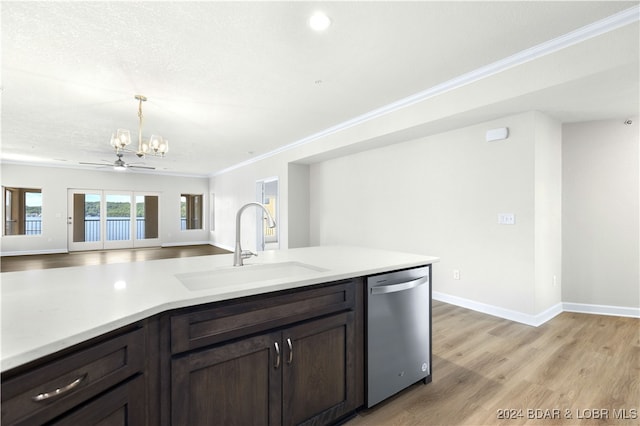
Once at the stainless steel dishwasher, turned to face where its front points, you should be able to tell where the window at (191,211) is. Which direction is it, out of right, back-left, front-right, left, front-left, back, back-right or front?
back

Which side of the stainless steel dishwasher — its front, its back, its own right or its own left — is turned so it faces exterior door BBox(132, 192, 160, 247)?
back

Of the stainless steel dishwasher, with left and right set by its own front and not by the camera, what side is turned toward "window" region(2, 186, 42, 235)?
back

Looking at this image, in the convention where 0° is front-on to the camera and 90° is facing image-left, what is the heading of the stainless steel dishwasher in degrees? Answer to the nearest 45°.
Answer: approximately 315°

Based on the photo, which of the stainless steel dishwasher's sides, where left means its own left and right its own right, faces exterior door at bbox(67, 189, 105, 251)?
back

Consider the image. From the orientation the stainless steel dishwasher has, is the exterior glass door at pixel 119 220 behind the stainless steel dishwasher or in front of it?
behind

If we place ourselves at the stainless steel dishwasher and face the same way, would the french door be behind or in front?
behind
